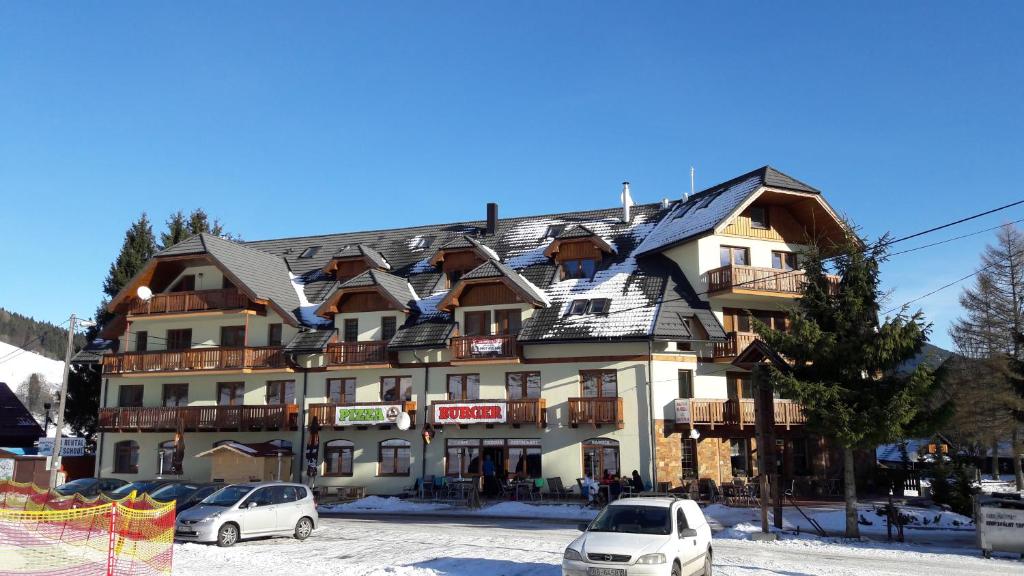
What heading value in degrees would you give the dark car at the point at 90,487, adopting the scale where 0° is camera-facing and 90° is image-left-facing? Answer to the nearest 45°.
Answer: approximately 45°

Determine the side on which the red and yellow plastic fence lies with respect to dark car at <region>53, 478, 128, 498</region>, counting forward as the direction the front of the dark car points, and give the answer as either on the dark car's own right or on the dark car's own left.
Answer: on the dark car's own left

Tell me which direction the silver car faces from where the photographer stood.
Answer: facing the viewer and to the left of the viewer

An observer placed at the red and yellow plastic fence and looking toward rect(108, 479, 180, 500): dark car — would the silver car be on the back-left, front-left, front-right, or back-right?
front-right

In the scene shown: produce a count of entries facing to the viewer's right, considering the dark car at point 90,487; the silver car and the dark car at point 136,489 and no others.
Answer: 0

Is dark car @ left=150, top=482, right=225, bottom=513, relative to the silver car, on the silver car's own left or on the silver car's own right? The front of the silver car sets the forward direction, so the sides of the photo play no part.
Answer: on the silver car's own right

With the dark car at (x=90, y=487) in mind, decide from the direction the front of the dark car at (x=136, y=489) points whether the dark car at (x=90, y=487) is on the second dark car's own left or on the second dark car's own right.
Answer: on the second dark car's own right

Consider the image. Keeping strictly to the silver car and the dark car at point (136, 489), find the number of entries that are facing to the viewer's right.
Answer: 0

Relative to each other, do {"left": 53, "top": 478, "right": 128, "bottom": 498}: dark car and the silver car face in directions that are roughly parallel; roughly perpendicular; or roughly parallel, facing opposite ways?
roughly parallel

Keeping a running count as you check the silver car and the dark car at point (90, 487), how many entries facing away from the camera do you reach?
0

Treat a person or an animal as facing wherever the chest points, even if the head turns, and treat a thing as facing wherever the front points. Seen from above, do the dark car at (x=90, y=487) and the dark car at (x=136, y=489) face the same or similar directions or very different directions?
same or similar directions
